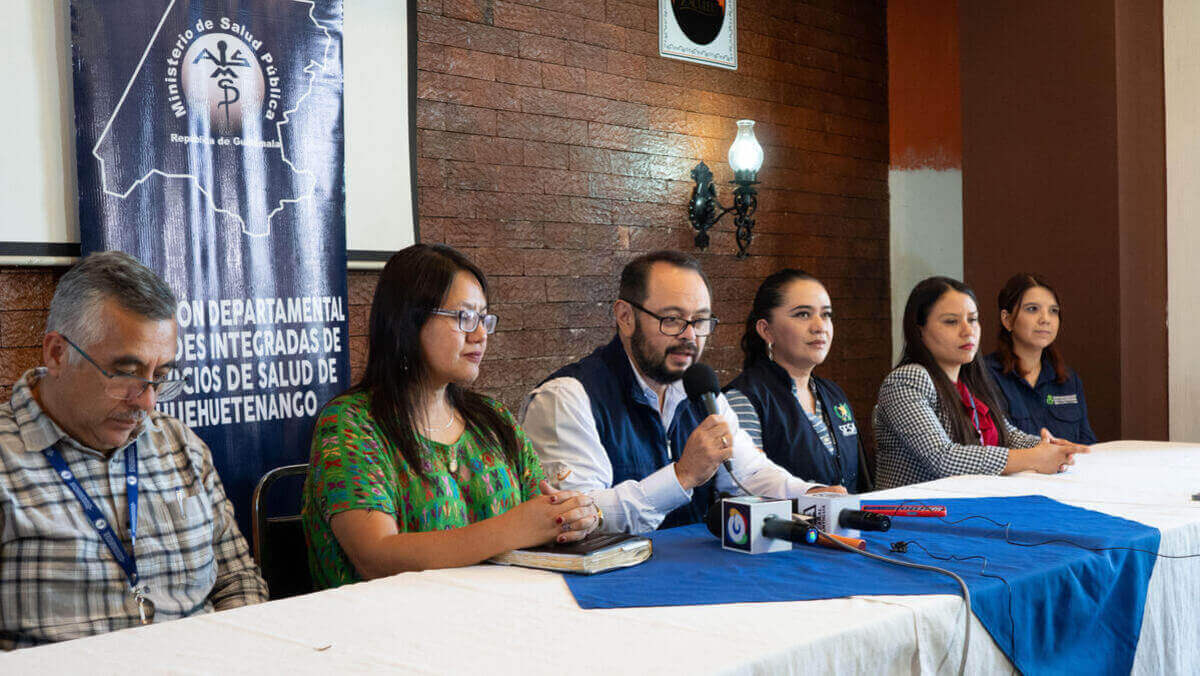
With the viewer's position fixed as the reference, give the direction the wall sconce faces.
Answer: facing the viewer and to the right of the viewer

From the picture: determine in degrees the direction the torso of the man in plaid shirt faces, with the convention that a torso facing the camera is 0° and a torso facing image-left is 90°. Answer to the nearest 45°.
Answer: approximately 315°

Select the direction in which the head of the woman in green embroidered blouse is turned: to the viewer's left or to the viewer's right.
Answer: to the viewer's right

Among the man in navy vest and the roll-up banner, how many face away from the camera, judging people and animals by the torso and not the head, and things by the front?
0

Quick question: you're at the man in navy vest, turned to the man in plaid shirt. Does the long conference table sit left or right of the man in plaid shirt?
left

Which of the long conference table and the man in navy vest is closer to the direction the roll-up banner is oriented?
the long conference table

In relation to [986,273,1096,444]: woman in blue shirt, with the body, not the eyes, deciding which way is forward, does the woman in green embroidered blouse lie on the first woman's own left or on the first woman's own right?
on the first woman's own right

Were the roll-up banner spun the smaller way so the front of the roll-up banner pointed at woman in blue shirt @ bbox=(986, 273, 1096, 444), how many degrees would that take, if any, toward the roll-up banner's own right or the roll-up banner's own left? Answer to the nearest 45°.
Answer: approximately 90° to the roll-up banner's own left

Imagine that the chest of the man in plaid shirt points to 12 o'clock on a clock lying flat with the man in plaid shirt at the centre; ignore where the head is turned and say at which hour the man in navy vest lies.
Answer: The man in navy vest is roughly at 10 o'clock from the man in plaid shirt.

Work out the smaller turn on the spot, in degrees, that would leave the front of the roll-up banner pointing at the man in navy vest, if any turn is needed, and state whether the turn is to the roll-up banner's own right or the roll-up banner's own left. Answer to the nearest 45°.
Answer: approximately 45° to the roll-up banner's own left

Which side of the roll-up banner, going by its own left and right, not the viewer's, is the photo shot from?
front

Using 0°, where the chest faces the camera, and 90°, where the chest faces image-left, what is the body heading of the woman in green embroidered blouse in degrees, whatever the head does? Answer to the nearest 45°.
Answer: approximately 315°

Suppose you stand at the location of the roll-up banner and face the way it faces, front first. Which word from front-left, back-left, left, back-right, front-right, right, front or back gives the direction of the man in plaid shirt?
front
